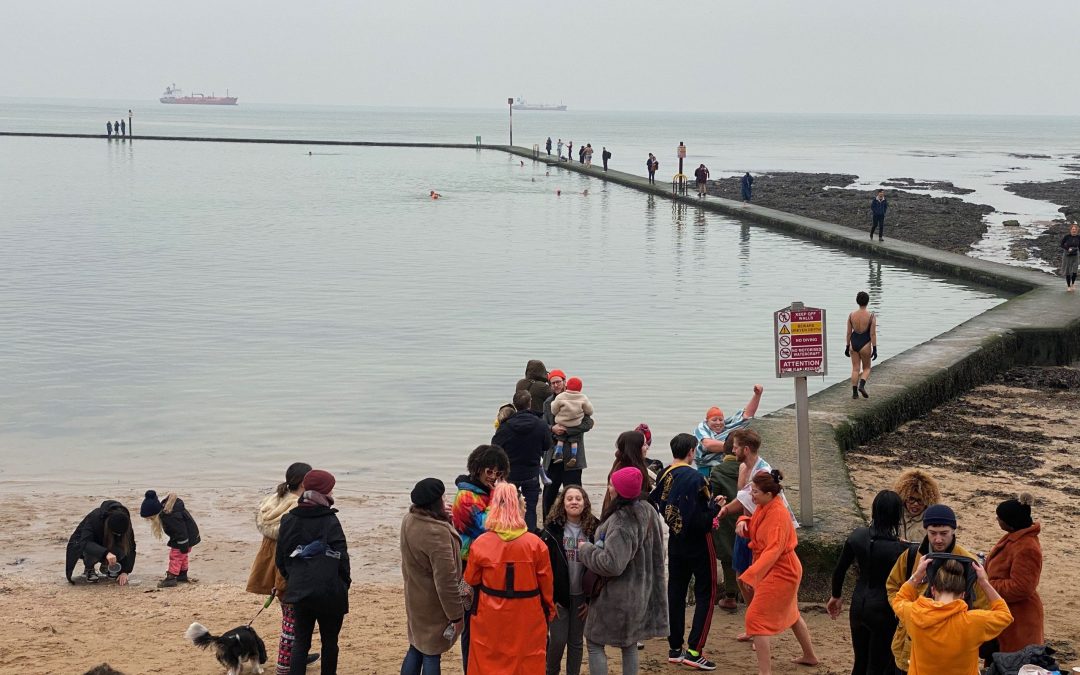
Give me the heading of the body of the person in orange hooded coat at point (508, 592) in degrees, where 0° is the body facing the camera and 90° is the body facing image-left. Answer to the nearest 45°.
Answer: approximately 180°

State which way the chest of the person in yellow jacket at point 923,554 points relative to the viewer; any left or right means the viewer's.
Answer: facing the viewer

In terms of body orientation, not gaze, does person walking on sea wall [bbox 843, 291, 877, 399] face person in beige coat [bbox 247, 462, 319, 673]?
no

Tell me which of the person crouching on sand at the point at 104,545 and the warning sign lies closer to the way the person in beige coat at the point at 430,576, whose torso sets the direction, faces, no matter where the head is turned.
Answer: the warning sign

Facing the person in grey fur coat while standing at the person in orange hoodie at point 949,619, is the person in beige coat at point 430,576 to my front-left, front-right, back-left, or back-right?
front-left

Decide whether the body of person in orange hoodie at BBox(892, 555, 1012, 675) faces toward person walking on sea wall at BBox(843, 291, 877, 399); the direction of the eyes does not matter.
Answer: yes

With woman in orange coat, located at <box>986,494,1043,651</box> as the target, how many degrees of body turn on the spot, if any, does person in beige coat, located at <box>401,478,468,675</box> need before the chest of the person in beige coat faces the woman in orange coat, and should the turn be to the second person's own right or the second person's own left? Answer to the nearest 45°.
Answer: approximately 45° to the second person's own right

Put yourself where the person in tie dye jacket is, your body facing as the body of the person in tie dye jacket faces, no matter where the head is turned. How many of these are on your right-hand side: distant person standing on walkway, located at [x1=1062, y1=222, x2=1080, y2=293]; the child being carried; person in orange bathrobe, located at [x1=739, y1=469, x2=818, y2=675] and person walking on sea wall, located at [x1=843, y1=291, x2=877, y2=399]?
0

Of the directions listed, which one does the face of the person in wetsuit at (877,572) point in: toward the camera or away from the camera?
away from the camera

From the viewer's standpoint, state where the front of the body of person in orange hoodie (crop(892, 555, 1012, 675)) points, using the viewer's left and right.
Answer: facing away from the viewer

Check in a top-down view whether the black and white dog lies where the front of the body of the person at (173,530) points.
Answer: no
